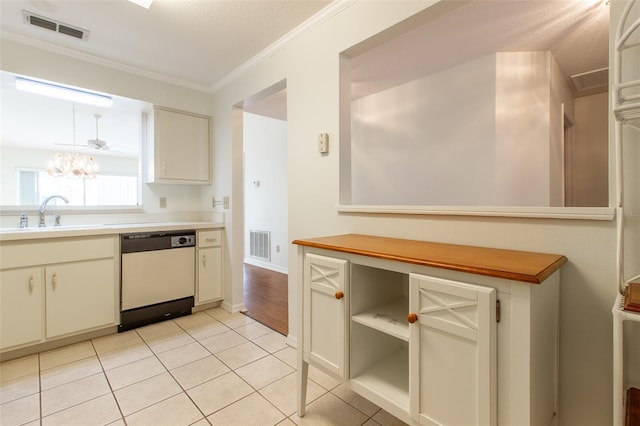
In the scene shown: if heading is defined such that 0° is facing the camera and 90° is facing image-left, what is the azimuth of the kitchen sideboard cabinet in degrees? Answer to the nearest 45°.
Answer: approximately 45°

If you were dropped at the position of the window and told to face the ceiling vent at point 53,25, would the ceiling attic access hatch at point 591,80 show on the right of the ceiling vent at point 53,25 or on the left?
left

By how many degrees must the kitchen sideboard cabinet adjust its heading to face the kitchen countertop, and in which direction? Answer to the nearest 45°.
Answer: approximately 45° to its right

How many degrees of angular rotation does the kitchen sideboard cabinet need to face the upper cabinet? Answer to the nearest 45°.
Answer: approximately 90° to its right

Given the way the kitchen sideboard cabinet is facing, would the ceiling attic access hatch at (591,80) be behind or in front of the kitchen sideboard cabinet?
behind

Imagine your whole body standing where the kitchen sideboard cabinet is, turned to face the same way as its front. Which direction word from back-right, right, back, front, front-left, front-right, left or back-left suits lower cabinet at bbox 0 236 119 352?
front-right

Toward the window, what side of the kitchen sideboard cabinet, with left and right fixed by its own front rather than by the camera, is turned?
right

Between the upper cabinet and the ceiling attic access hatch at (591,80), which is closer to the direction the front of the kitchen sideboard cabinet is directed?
the upper cabinet

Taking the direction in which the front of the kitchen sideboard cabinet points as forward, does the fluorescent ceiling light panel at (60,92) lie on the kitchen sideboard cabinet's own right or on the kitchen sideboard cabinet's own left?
on the kitchen sideboard cabinet's own right
